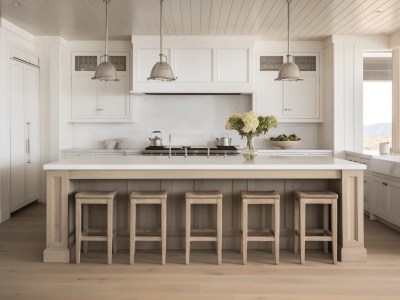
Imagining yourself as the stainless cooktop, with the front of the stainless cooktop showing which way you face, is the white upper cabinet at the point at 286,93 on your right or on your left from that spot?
on your left

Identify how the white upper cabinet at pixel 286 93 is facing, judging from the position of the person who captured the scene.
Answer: facing the viewer

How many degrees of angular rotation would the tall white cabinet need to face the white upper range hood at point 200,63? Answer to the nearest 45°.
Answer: approximately 45° to its left

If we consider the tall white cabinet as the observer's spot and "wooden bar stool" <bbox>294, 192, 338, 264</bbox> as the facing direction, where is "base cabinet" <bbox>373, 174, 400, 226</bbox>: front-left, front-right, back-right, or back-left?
front-left

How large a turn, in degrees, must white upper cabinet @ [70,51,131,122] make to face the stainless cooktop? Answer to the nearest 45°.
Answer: approximately 45° to its left

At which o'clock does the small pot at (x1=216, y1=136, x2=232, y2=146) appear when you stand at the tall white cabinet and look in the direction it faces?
The small pot is roughly at 11 o'clock from the tall white cabinet.

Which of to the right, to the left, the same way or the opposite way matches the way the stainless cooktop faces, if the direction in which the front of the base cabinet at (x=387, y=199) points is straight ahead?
to the left

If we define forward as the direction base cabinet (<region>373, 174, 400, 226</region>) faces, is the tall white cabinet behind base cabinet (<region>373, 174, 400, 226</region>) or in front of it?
in front

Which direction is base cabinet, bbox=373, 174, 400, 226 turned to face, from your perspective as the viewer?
facing the viewer and to the left of the viewer

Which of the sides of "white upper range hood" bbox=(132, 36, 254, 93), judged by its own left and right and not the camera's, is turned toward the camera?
front

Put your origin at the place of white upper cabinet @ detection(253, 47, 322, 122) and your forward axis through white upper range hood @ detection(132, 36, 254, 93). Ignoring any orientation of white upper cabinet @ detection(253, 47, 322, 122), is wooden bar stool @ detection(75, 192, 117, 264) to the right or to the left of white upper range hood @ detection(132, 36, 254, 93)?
left

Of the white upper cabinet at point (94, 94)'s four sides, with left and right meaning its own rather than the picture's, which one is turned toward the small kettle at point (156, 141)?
left

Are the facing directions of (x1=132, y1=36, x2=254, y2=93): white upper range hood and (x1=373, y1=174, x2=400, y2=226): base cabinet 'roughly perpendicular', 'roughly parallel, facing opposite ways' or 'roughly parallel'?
roughly perpendicular

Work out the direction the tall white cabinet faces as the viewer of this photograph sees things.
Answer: facing the viewer and to the right of the viewer

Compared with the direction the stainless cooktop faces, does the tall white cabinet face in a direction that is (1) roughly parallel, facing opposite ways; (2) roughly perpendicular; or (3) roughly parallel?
roughly perpendicular

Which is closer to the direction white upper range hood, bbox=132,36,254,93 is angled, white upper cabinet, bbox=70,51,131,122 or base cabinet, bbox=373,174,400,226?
the base cabinet

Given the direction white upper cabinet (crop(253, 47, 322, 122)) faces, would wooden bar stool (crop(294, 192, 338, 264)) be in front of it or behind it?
in front
